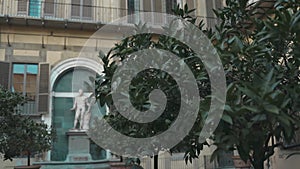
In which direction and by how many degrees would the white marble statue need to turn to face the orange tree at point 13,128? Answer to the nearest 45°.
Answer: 0° — it already faces it

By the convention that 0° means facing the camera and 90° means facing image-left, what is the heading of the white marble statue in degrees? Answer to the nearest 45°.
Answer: approximately 0°

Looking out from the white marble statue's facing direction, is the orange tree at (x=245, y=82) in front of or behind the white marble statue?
in front
